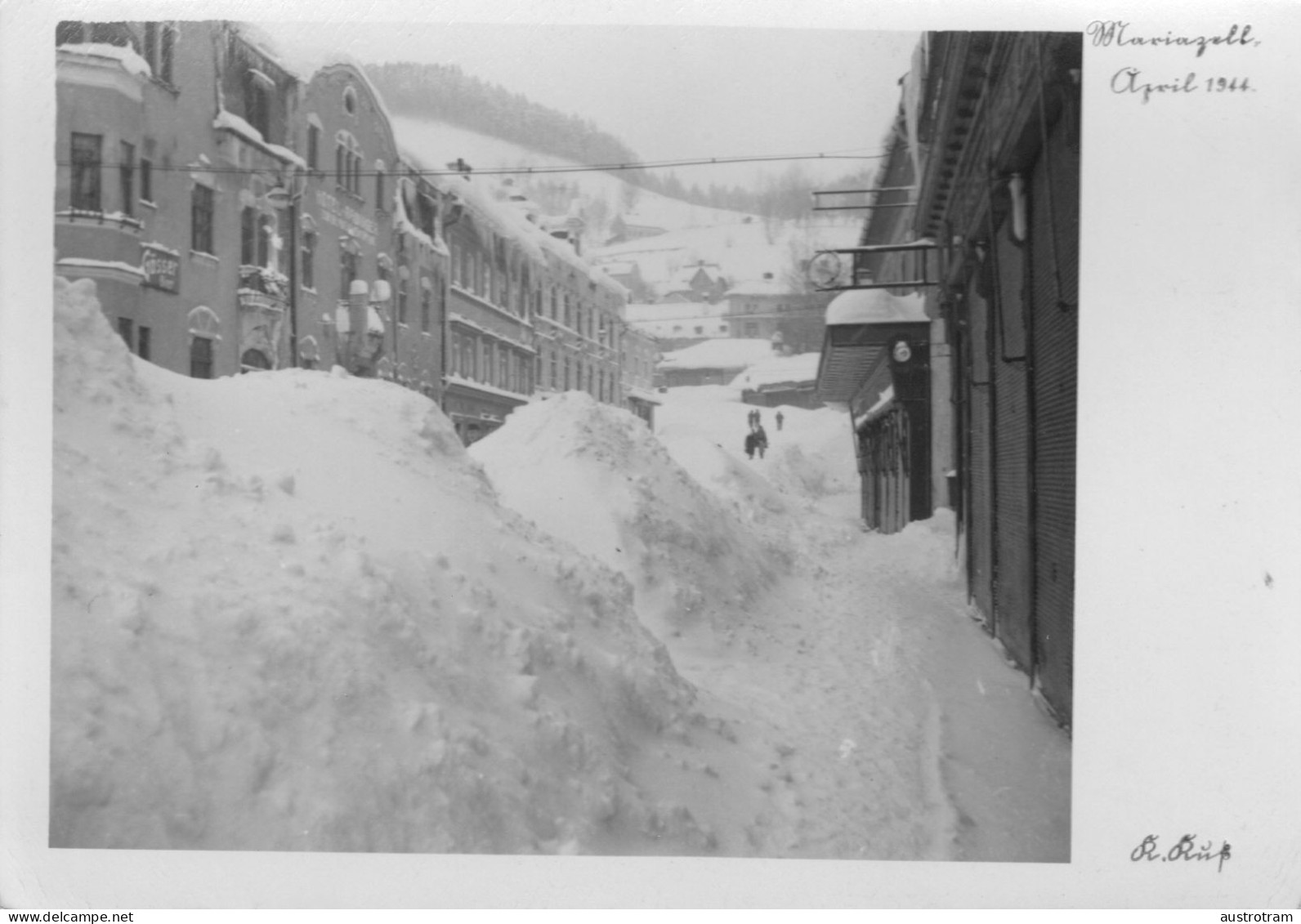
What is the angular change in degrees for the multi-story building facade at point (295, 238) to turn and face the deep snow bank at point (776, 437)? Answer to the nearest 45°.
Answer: approximately 45° to its left
